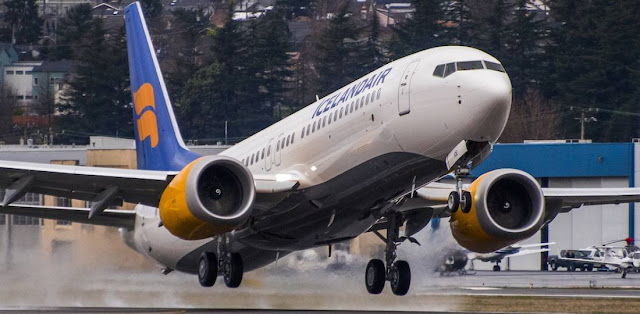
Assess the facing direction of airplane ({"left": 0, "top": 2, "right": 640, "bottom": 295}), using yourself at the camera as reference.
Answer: facing the viewer and to the right of the viewer
